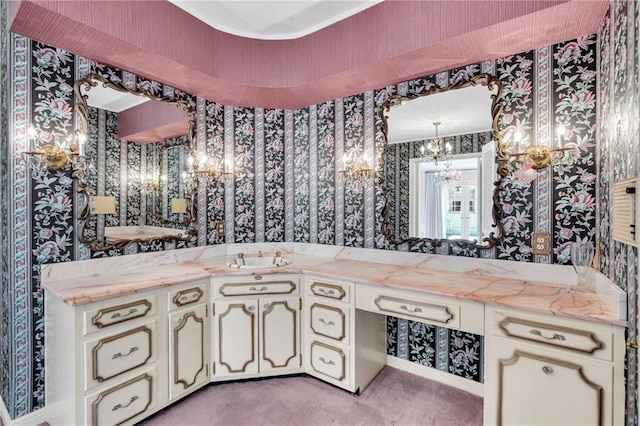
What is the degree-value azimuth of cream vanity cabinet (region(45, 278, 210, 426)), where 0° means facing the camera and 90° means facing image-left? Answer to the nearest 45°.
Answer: approximately 315°

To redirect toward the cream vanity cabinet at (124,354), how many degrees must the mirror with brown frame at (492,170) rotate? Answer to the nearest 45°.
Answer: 0° — it already faces it

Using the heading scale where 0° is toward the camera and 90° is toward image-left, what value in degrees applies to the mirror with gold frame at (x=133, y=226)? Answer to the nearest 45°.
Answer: approximately 315°
